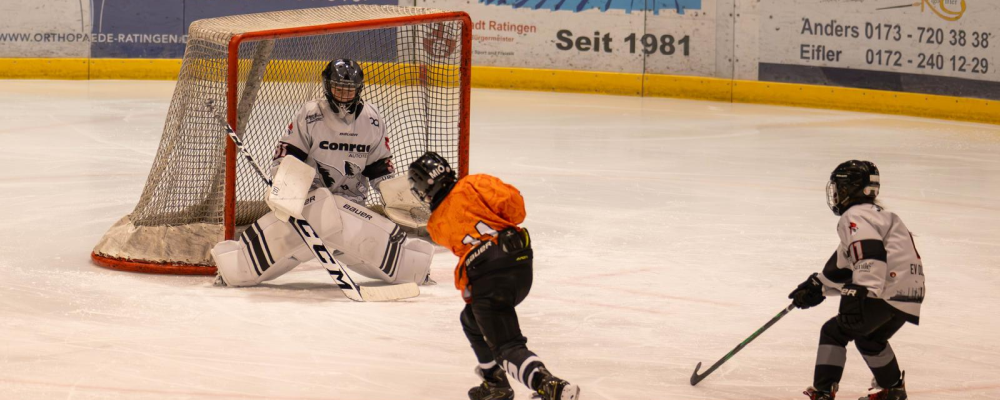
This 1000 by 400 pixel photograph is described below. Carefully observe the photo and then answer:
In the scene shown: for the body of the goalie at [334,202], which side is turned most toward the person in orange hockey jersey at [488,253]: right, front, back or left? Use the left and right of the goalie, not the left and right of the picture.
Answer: front

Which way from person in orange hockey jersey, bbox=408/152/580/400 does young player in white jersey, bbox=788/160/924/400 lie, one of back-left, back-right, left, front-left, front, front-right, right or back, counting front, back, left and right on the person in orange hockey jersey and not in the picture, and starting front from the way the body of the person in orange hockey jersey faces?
back-right

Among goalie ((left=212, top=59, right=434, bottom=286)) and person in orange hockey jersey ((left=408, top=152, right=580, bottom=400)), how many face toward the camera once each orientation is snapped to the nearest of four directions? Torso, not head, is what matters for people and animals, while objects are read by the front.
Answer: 1

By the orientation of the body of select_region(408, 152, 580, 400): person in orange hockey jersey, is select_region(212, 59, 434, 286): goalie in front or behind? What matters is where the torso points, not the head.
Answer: in front

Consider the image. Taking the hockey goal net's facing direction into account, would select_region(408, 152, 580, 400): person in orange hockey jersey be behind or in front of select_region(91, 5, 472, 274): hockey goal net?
in front

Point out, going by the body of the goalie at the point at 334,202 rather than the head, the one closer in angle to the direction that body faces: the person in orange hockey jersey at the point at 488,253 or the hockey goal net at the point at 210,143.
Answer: the person in orange hockey jersey

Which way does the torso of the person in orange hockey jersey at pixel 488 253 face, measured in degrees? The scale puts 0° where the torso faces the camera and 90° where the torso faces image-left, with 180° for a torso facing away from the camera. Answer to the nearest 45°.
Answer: approximately 135°

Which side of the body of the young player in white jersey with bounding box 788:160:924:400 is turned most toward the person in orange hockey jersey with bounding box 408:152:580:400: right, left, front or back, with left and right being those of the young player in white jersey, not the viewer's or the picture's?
front

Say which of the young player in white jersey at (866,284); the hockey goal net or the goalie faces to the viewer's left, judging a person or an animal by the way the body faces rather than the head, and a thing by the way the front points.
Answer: the young player in white jersey

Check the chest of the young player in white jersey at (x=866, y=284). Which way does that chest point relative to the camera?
to the viewer's left

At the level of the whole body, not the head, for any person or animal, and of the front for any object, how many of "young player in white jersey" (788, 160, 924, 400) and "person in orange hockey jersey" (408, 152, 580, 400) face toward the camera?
0

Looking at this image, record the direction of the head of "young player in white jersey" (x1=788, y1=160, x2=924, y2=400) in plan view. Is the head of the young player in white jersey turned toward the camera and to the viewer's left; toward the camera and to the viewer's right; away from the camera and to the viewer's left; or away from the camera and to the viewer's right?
away from the camera and to the viewer's left
